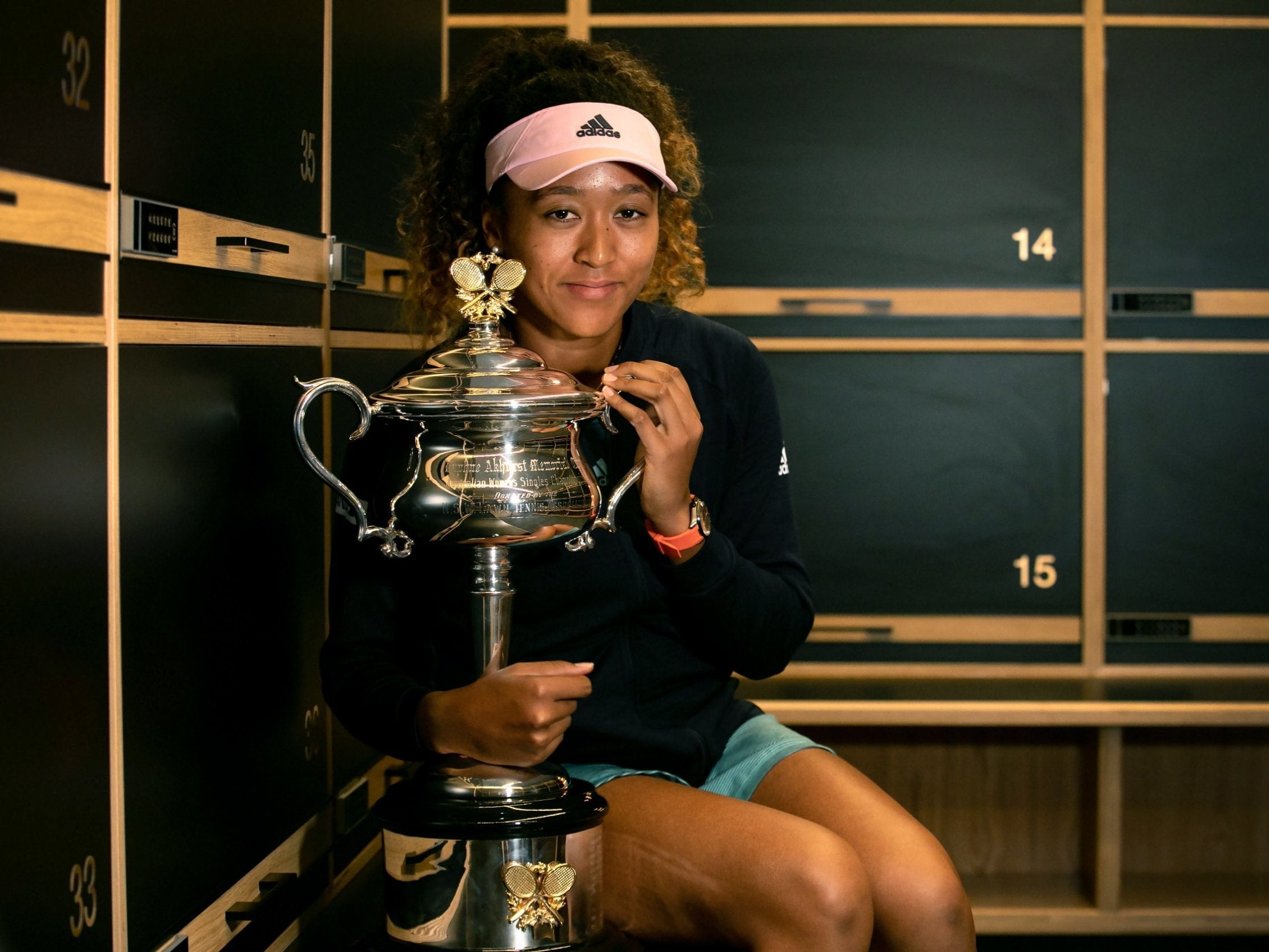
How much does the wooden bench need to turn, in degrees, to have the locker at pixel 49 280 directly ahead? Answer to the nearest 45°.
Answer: approximately 45° to its right

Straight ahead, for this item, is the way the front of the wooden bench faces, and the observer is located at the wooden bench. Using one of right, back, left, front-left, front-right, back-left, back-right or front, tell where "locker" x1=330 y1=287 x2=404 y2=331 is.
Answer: front-right

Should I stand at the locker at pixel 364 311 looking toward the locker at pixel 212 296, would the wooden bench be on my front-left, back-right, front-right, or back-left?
back-left

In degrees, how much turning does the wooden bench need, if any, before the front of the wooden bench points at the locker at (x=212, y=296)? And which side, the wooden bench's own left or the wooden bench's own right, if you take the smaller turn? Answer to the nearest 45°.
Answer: approximately 45° to the wooden bench's own right

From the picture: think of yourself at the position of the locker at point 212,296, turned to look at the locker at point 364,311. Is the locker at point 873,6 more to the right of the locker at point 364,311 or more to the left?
right

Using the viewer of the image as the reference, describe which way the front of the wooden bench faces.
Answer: facing the viewer
